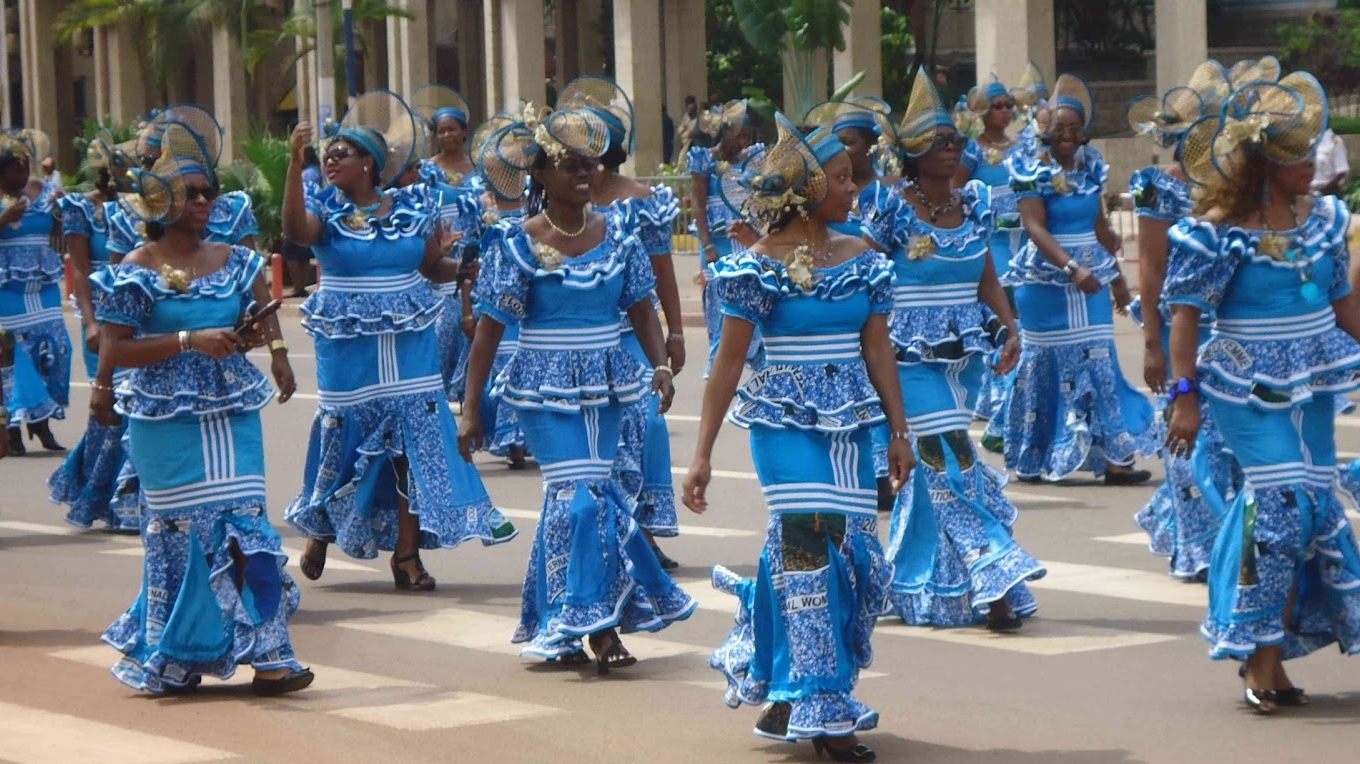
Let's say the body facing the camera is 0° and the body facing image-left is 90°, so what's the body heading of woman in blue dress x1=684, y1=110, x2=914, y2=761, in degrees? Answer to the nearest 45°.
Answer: approximately 315°

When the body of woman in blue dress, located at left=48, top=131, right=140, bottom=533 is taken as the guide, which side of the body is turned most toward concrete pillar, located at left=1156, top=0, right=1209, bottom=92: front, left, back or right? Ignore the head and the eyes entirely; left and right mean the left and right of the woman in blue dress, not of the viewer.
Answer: left

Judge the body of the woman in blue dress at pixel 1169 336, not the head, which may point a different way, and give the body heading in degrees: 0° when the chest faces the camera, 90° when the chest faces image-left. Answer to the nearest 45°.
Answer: approximately 315°
